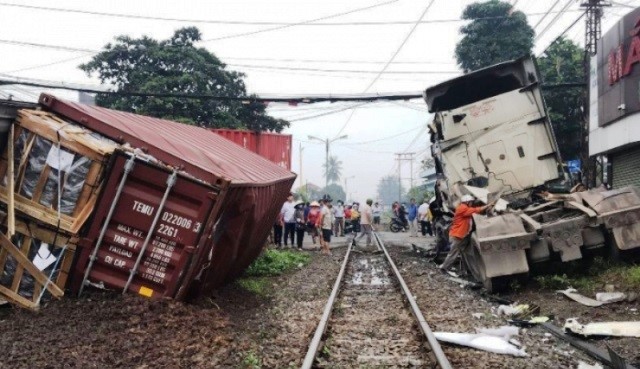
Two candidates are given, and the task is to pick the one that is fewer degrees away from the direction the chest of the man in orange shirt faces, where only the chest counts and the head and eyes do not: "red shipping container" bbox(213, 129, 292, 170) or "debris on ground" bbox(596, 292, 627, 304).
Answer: the debris on ground

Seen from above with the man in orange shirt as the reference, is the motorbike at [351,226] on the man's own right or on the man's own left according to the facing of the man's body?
on the man's own left

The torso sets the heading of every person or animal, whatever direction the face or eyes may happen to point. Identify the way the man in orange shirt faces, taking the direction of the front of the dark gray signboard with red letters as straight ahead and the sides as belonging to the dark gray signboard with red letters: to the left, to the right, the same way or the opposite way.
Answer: the opposite way

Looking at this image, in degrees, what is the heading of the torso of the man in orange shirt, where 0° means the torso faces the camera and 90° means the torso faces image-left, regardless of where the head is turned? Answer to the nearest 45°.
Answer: approximately 270°

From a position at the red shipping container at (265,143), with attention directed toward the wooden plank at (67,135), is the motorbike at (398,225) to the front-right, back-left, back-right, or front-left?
back-left

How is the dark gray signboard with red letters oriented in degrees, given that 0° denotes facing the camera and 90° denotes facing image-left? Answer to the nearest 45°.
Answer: approximately 45°

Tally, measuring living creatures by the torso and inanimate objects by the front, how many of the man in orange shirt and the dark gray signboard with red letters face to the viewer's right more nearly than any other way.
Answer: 1
